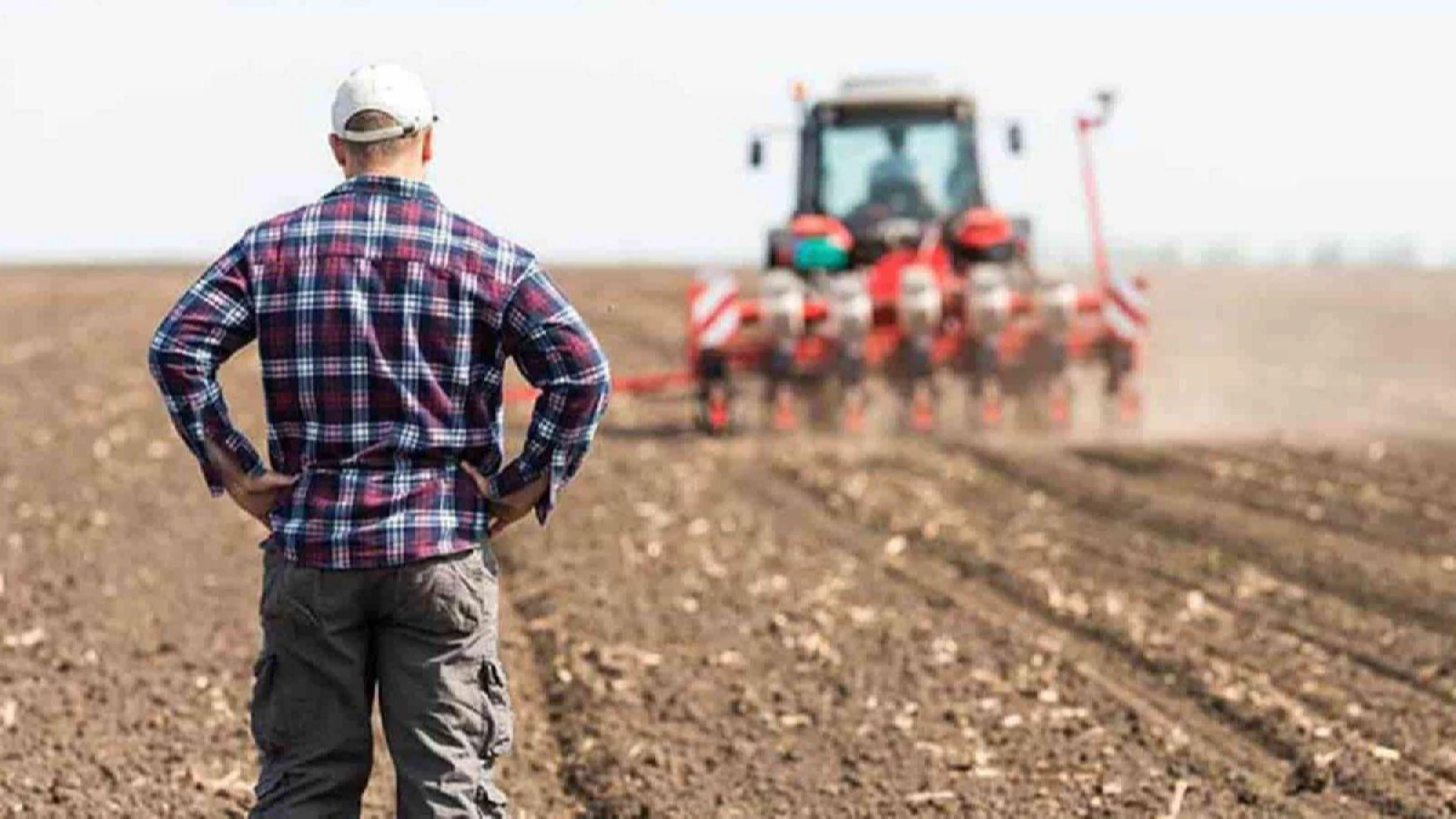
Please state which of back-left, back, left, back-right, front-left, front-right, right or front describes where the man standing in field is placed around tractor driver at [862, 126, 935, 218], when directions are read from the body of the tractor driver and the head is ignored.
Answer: back

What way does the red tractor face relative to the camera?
away from the camera

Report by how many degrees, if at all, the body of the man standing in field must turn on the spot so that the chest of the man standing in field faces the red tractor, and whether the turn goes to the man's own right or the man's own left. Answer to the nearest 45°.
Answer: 0° — they already face it

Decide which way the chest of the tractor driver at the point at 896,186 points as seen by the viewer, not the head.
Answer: away from the camera

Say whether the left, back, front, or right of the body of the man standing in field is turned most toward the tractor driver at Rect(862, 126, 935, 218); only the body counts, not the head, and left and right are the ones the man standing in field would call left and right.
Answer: front

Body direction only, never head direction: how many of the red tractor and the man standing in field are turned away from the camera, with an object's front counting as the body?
2

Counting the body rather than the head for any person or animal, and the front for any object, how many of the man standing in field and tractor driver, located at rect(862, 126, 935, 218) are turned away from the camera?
2

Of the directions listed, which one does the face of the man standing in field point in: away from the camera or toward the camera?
away from the camera

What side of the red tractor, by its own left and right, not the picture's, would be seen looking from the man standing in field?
back

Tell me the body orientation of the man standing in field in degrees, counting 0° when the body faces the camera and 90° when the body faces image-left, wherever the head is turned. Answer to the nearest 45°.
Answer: approximately 180°
